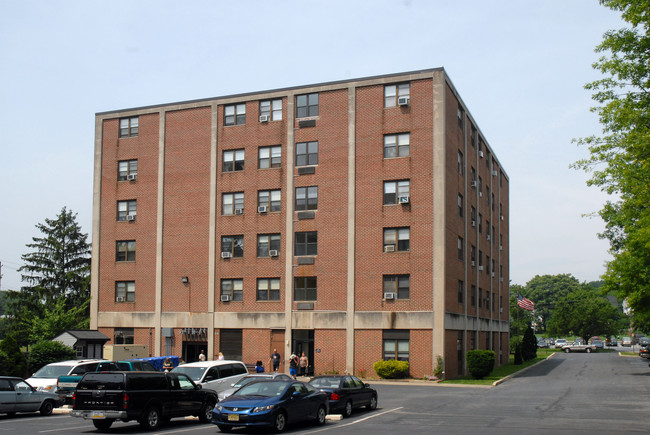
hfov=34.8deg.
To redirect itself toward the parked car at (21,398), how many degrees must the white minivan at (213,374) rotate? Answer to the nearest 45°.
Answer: approximately 45° to its right

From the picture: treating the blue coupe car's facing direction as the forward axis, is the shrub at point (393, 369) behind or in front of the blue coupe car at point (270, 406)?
behind

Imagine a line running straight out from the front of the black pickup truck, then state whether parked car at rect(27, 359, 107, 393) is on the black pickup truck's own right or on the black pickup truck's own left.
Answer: on the black pickup truck's own left
